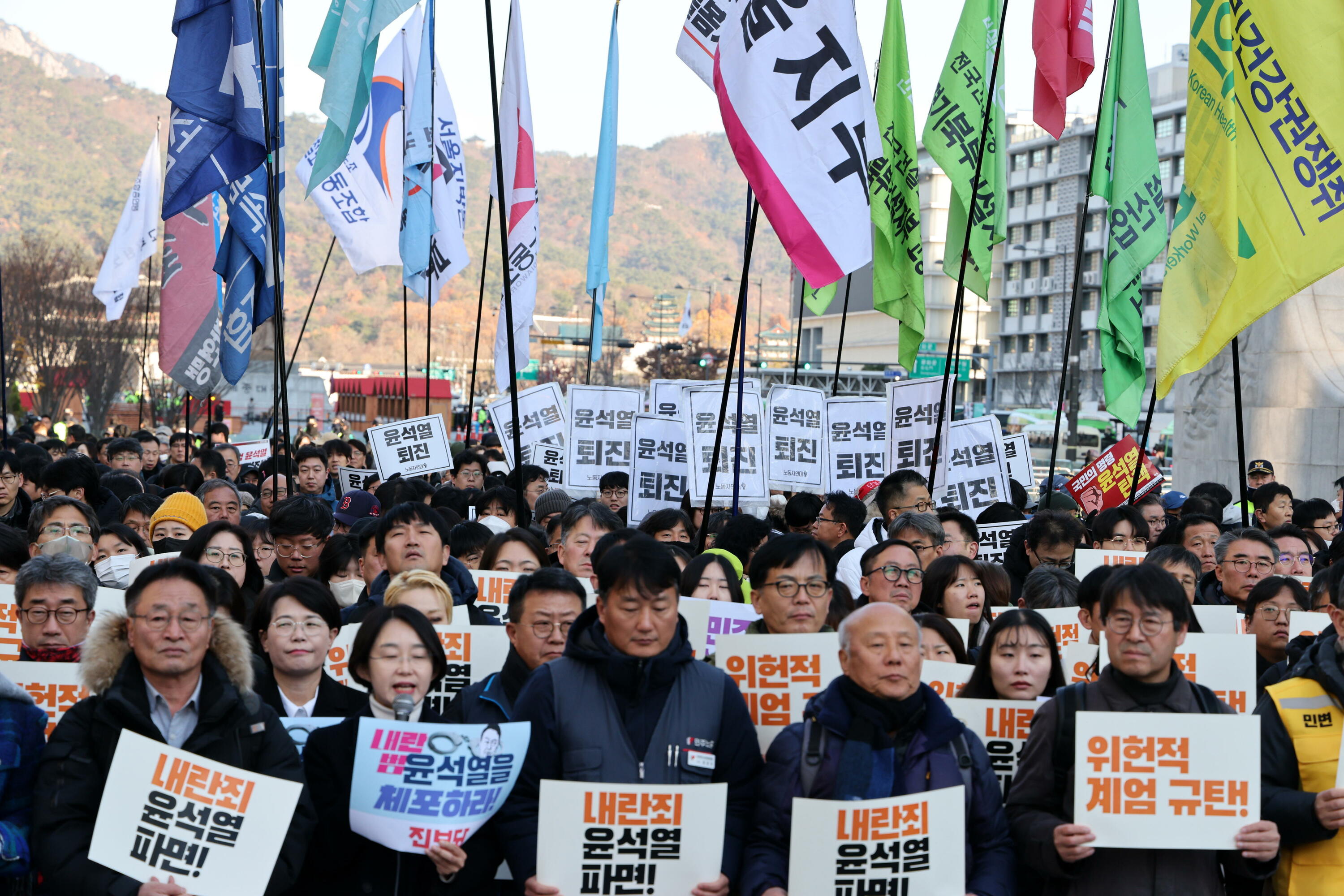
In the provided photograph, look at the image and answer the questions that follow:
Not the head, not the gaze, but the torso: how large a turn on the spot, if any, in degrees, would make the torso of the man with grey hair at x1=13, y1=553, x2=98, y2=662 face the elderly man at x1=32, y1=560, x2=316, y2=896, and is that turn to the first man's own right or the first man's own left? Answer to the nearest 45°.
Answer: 0° — they already face them

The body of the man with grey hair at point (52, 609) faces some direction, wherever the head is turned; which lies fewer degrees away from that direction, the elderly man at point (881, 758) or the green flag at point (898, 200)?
the elderly man

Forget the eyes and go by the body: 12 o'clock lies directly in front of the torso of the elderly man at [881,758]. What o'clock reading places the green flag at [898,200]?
The green flag is roughly at 6 o'clock from the elderly man.

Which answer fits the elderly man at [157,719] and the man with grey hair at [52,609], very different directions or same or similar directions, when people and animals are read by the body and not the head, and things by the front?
same or similar directions

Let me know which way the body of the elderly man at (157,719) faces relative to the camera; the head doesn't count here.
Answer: toward the camera

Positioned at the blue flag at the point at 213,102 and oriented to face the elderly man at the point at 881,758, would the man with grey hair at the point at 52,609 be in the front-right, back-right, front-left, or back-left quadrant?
front-right

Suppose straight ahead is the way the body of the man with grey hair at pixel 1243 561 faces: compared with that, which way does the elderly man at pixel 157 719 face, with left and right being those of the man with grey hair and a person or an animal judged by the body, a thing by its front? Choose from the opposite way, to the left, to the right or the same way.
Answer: the same way

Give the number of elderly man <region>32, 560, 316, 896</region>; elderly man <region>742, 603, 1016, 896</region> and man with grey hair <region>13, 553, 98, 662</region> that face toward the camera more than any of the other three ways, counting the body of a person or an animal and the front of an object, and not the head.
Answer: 3

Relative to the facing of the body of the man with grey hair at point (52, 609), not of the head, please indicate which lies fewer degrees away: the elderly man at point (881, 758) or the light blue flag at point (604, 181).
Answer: the elderly man

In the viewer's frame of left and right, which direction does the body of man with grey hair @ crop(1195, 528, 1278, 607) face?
facing the viewer and to the right of the viewer

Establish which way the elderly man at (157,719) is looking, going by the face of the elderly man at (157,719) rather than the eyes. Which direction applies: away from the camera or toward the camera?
toward the camera

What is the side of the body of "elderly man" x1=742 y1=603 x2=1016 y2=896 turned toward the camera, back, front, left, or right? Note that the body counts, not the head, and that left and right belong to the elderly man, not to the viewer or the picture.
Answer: front

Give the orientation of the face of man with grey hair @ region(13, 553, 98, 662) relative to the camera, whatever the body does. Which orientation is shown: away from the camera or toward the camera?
toward the camera

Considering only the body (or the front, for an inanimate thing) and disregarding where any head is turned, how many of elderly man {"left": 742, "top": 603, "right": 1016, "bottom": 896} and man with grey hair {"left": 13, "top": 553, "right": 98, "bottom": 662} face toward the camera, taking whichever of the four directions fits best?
2

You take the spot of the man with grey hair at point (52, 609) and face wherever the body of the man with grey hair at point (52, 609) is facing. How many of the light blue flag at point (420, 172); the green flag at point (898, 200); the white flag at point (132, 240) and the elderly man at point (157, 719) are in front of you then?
1
